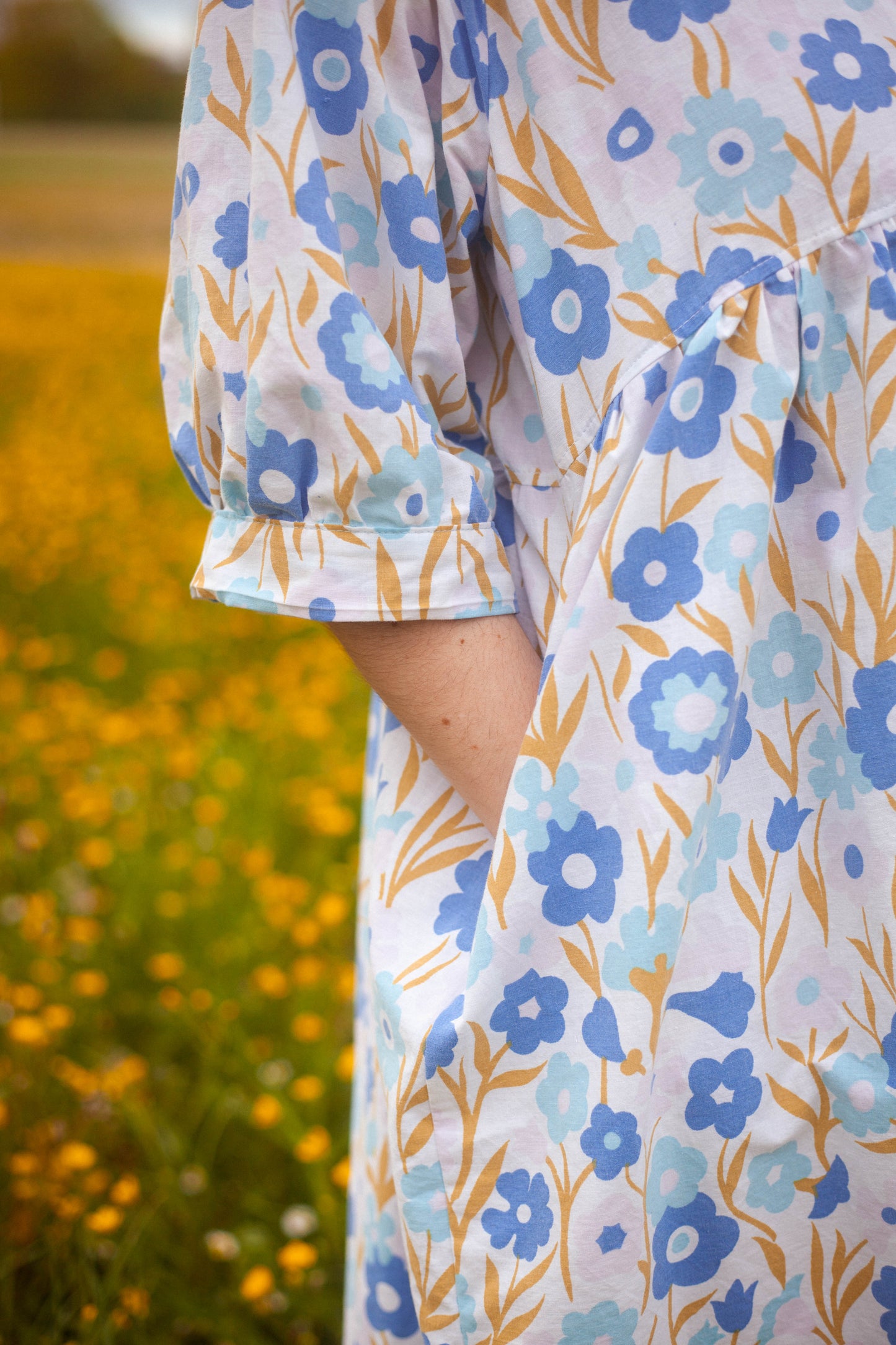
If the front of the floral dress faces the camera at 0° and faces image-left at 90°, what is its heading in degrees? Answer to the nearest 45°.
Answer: approximately 0°
